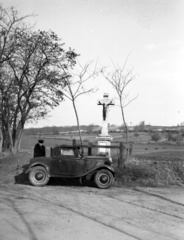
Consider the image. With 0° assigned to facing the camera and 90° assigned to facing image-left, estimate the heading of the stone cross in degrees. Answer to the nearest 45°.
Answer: approximately 0°

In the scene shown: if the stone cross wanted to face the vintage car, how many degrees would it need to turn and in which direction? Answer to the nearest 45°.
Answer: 0° — it already faces it

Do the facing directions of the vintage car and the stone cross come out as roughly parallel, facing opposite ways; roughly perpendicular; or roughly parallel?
roughly perpendicular
